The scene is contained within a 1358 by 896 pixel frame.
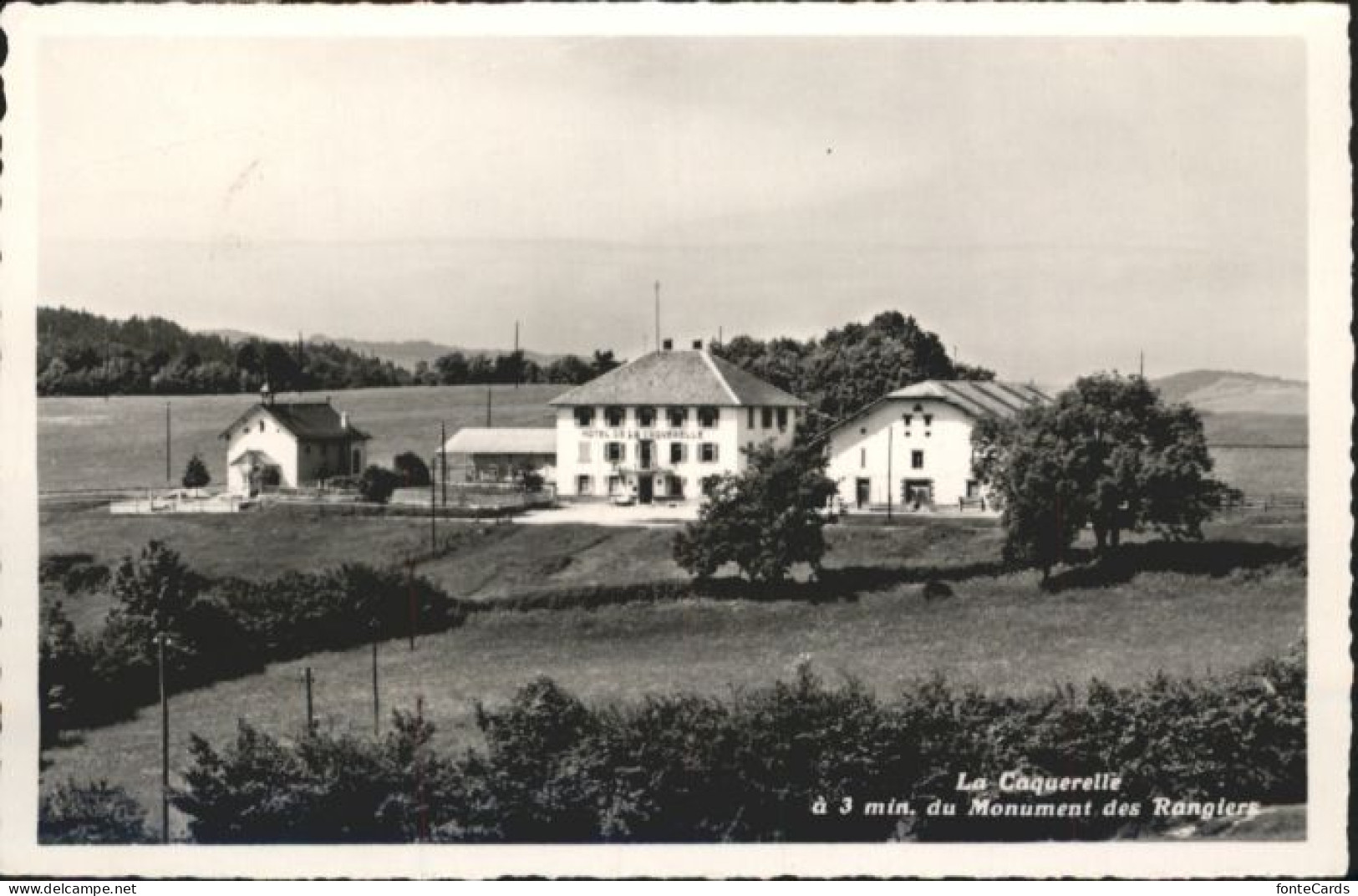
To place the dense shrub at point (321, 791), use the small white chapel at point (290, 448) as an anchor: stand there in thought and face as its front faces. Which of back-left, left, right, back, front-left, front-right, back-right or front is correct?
front-left

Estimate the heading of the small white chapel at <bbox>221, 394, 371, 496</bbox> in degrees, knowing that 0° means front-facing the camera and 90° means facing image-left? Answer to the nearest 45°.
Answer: approximately 45°

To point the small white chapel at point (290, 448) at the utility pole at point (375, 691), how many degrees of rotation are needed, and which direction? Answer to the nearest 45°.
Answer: approximately 45° to its left

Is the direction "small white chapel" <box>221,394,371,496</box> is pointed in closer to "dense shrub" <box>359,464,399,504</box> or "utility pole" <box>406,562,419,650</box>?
the utility pole

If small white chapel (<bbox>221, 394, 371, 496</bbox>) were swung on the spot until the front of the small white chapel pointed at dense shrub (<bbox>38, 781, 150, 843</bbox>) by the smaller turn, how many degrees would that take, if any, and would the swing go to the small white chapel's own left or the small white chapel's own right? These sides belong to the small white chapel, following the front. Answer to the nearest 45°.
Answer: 0° — it already faces it

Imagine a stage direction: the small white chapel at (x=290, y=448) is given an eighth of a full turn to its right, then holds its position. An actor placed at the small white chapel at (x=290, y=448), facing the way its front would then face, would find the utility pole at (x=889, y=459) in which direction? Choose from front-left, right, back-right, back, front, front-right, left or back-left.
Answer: back

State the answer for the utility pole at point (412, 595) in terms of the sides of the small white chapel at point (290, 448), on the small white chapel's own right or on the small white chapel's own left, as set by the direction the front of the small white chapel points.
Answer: on the small white chapel's own left

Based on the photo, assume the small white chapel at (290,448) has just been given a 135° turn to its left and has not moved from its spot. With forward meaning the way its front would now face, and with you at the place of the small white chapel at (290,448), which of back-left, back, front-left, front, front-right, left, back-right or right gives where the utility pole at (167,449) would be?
back

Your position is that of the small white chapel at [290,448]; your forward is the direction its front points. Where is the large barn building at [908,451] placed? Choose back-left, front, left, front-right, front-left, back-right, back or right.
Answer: back-left

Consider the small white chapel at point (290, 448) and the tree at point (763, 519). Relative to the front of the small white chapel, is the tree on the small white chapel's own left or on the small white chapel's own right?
on the small white chapel's own left

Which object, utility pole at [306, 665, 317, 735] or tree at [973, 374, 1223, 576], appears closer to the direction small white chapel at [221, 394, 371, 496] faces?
the utility pole

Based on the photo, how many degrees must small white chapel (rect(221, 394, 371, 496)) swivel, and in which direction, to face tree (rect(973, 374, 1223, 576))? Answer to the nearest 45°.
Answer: approximately 135° to its left
